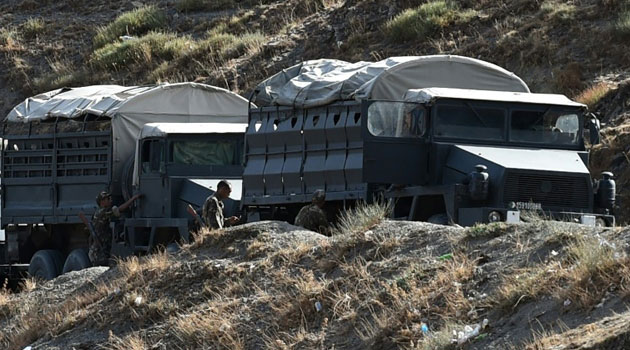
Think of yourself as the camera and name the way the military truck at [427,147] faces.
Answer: facing the viewer and to the right of the viewer

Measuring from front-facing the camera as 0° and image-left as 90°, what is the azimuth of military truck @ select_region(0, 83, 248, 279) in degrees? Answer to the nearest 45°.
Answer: approximately 315°

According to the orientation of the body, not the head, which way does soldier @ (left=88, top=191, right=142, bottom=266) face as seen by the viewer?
to the viewer's right

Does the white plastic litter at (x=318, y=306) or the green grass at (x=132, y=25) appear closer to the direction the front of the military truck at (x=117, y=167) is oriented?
the white plastic litter

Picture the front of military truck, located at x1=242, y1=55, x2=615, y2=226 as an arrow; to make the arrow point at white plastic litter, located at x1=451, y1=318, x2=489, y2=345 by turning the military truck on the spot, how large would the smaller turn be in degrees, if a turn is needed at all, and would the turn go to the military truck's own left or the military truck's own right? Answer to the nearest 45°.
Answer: approximately 45° to the military truck's own right
